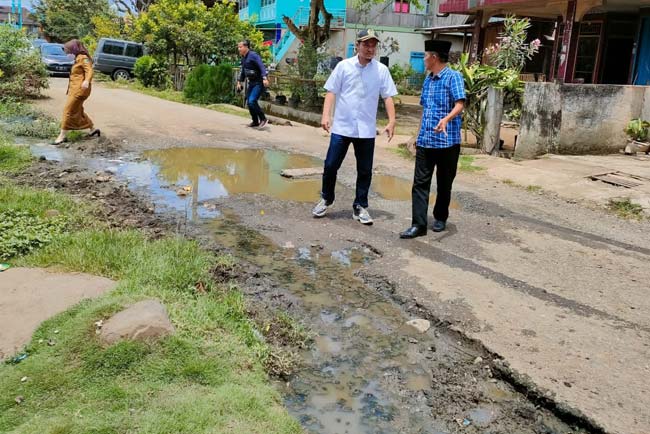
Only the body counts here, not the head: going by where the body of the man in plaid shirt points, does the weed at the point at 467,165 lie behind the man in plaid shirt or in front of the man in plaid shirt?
behind

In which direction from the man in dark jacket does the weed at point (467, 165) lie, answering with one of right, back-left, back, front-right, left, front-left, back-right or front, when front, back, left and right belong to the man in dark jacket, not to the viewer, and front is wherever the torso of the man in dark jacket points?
left

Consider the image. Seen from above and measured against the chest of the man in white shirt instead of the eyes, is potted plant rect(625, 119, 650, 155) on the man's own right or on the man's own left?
on the man's own left

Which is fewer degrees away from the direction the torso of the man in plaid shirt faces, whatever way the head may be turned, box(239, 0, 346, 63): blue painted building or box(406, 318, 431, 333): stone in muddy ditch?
the stone in muddy ditch

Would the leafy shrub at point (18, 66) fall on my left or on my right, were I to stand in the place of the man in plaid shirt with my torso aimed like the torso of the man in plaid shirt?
on my right

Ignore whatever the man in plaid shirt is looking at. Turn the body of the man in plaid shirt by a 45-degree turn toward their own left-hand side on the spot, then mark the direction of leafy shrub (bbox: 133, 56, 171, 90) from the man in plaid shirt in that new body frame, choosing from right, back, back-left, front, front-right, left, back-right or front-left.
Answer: back-right

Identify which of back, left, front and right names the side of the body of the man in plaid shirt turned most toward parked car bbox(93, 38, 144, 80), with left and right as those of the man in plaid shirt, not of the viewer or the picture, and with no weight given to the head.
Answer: right

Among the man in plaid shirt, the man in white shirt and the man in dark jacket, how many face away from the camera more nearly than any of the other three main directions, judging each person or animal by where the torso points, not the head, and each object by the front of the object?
0

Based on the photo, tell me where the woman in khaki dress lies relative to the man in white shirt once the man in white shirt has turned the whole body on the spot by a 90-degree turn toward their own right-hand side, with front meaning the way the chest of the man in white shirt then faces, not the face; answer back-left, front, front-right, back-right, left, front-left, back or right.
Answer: front-right

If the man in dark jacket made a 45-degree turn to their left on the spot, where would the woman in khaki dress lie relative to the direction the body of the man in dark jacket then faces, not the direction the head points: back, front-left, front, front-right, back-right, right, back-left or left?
front-right

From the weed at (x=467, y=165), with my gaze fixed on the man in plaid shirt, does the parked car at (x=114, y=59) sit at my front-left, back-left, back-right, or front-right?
back-right

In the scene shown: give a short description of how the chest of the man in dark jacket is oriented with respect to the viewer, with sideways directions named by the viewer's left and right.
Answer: facing the viewer and to the left of the viewer

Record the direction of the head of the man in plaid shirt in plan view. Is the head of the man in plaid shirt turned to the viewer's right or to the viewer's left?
to the viewer's left

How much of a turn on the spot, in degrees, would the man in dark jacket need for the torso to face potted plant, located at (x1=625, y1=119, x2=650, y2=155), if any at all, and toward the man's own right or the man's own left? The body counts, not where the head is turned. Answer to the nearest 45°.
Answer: approximately 90° to the man's own left

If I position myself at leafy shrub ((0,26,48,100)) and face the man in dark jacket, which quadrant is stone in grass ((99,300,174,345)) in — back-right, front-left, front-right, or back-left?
front-right
